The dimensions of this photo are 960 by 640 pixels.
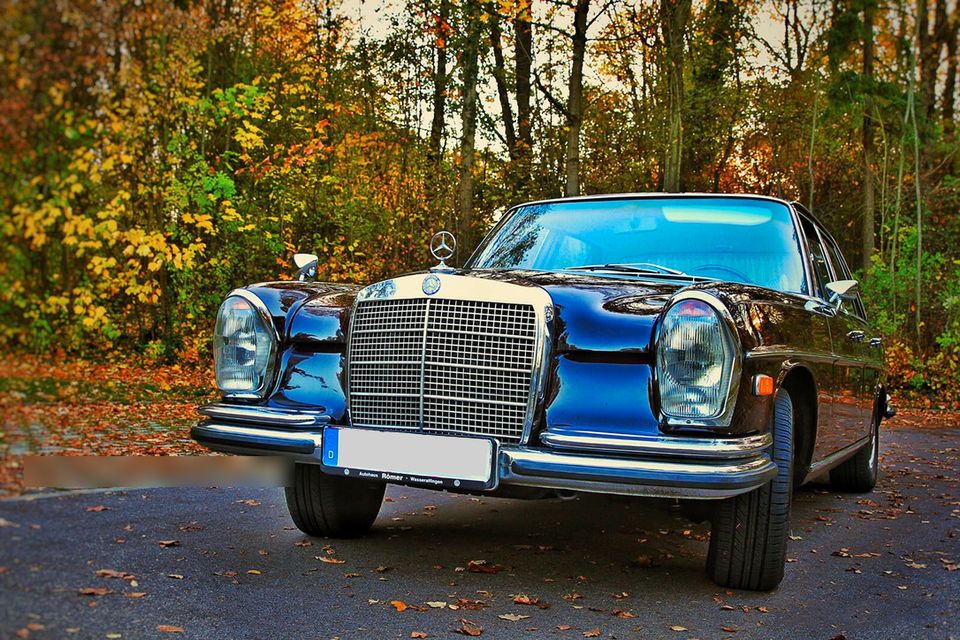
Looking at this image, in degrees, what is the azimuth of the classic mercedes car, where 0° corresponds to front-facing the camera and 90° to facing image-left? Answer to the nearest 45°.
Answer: approximately 45°

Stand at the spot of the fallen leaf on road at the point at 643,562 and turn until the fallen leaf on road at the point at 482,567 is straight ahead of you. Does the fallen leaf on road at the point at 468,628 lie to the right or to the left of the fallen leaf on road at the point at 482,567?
left

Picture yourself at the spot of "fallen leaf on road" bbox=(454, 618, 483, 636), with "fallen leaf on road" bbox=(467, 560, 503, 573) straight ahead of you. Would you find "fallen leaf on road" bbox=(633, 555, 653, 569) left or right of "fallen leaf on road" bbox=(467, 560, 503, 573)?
right
